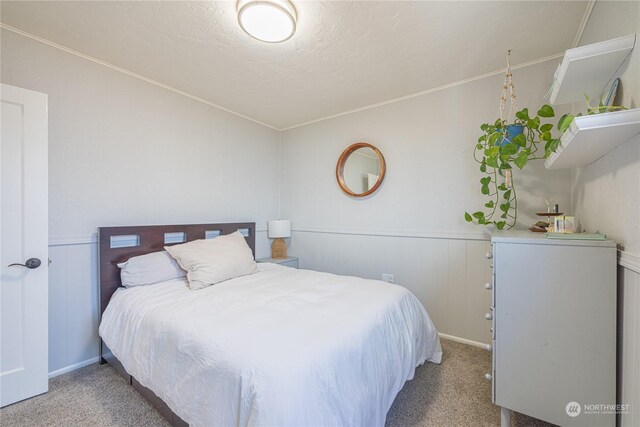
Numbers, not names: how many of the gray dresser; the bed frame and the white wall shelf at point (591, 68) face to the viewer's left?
2

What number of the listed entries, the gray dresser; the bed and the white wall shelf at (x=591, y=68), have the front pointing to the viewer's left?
2

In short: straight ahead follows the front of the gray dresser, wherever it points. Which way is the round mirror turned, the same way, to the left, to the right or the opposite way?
to the left

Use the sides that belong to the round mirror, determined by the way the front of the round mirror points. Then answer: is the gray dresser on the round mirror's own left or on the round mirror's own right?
on the round mirror's own left

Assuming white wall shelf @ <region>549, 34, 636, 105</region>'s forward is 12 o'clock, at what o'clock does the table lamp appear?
The table lamp is roughly at 12 o'clock from the white wall shelf.

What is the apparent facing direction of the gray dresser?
to the viewer's left

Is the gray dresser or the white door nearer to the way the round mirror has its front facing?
the white door

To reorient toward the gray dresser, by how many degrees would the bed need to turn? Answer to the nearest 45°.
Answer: approximately 45° to its left

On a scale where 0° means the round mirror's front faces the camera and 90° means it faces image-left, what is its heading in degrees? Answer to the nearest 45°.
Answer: approximately 45°

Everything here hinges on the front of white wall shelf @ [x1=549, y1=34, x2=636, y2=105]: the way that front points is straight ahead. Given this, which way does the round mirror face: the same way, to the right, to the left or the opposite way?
to the left

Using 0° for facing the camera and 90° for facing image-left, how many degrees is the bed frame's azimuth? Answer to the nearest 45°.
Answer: approximately 315°

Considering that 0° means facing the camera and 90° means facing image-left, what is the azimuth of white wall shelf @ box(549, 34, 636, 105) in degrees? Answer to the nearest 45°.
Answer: approximately 90°
